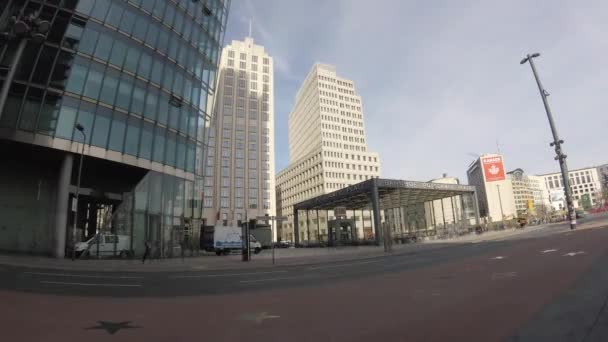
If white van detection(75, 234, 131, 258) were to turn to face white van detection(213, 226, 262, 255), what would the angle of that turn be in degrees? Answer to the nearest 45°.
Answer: approximately 135° to its right

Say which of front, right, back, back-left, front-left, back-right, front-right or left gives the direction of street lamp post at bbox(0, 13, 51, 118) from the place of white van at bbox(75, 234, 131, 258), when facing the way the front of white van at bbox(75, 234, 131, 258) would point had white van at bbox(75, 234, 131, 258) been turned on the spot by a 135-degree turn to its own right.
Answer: back-right

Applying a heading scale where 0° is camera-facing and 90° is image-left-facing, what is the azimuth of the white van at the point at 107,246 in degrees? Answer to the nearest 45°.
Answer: approximately 90°
